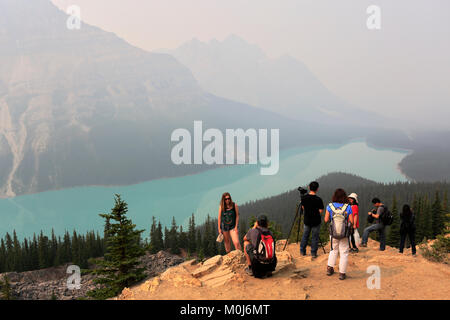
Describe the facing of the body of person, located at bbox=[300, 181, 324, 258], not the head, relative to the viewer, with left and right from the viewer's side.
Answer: facing away from the viewer

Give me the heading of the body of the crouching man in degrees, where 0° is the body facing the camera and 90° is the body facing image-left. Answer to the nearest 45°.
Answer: approximately 135°

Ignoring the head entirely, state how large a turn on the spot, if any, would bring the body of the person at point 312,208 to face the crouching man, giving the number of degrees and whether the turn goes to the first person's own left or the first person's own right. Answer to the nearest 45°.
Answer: approximately 135° to the first person's own left

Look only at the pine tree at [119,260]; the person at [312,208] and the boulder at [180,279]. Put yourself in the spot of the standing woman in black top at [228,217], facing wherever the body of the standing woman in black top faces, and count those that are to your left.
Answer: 1

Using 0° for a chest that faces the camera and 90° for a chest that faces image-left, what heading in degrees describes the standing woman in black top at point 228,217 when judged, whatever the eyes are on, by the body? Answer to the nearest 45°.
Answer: approximately 0°

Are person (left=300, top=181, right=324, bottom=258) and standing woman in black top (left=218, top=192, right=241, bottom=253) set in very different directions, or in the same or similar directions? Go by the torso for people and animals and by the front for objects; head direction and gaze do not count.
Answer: very different directions

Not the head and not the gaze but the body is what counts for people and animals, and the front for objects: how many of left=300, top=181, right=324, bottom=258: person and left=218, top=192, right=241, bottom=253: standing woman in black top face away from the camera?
1

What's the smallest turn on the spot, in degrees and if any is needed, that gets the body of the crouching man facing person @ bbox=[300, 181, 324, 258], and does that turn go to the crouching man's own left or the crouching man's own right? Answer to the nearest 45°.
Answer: approximately 90° to the crouching man's own right

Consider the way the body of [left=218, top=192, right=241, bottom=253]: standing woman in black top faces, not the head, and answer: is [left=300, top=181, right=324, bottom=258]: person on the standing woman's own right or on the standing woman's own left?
on the standing woman's own left
